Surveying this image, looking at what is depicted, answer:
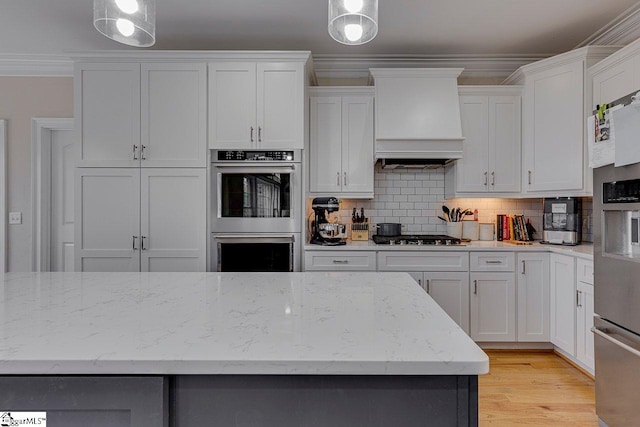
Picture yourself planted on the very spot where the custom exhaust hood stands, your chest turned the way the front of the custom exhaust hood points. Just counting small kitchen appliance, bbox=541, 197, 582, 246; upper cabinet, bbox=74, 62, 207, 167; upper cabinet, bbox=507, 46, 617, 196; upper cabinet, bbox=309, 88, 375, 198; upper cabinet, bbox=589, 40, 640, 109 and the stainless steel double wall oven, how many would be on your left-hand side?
3

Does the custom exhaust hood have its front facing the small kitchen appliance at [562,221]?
no

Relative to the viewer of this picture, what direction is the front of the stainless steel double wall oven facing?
facing the viewer

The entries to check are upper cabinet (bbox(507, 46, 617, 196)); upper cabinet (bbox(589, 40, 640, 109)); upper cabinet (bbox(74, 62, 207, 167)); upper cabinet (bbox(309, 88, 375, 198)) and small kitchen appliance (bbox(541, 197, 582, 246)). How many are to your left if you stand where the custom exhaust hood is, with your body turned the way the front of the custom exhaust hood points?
3

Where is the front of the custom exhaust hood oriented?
toward the camera

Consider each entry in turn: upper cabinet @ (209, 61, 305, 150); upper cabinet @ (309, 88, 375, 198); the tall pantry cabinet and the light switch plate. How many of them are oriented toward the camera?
4

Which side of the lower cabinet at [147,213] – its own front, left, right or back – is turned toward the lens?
front

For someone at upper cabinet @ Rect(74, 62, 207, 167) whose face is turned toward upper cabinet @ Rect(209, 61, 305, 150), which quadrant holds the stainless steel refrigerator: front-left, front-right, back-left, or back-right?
front-right

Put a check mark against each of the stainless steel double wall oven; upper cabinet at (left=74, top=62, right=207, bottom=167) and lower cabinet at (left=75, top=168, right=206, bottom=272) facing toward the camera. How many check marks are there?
3

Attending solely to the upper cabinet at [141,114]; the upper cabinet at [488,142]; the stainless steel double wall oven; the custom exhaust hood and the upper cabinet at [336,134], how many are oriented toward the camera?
5
